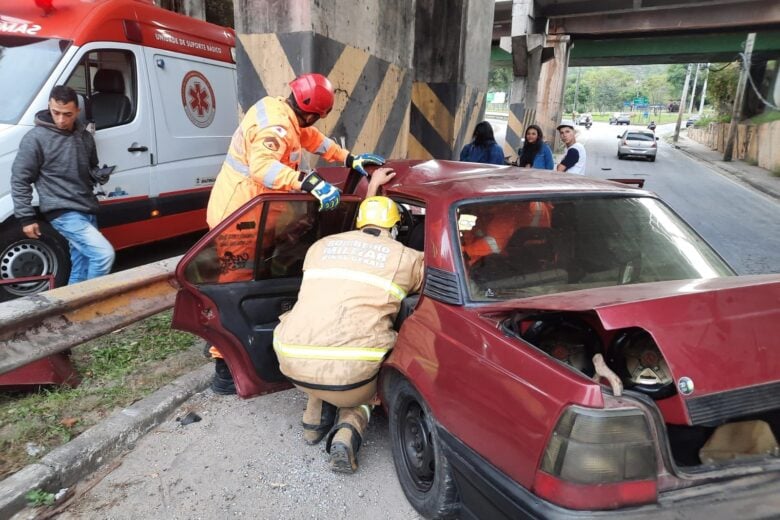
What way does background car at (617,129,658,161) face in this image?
away from the camera

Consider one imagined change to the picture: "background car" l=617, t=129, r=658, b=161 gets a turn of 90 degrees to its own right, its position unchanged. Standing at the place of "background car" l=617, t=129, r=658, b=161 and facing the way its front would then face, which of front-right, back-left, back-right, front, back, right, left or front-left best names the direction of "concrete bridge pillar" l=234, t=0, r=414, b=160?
right

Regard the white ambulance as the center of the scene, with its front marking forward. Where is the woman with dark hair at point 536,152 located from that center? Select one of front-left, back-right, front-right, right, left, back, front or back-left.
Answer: back-left

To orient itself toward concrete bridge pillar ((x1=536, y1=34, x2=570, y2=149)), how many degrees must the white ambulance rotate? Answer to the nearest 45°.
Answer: approximately 180°

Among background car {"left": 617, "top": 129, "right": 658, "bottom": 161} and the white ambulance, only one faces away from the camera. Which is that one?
the background car

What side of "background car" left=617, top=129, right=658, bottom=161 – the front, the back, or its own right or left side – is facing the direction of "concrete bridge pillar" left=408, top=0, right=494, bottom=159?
back

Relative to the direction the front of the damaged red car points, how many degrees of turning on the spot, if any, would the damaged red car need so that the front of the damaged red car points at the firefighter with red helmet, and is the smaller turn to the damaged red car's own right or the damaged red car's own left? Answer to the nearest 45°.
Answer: approximately 90° to the damaged red car's own left

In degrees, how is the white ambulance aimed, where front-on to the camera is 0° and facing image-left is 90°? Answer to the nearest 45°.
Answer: approximately 45°
